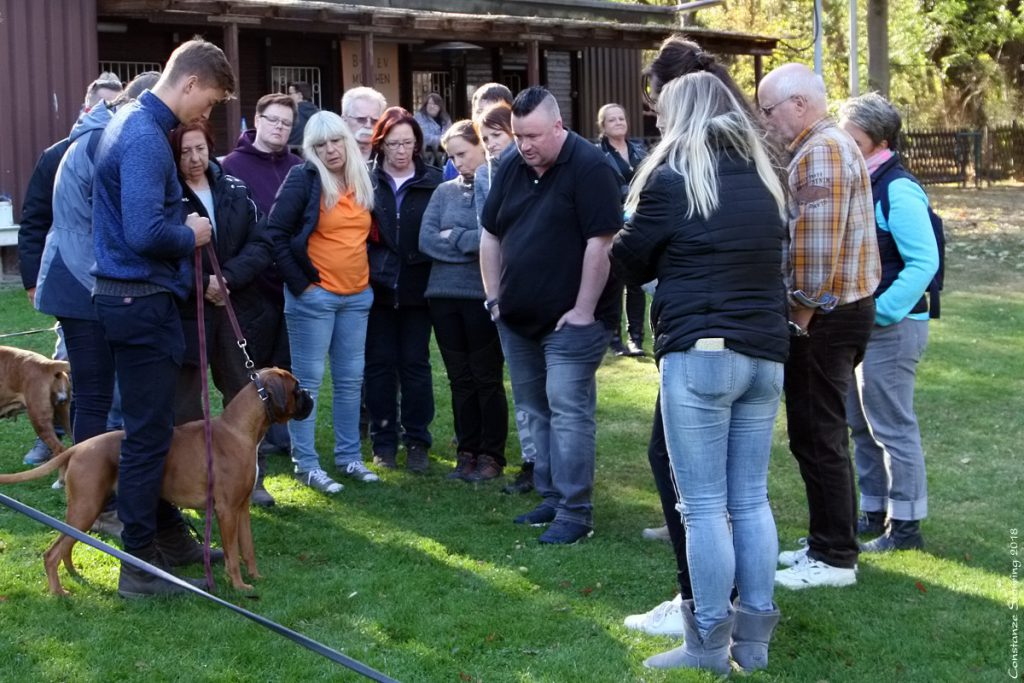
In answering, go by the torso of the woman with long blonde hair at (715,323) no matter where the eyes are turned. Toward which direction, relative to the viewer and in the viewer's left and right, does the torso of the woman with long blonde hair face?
facing away from the viewer and to the left of the viewer

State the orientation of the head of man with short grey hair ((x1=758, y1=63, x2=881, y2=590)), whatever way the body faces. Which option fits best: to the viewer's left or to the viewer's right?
to the viewer's left

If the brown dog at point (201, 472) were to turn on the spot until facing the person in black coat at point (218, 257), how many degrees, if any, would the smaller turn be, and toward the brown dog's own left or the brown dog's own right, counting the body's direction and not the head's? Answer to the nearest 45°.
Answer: approximately 90° to the brown dog's own left

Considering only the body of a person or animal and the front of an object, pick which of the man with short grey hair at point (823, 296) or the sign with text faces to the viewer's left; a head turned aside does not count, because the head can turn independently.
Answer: the man with short grey hair

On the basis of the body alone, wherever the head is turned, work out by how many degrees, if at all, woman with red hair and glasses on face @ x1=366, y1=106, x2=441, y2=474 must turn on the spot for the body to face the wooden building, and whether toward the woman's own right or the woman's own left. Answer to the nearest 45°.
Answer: approximately 180°

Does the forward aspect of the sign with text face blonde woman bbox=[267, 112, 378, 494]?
yes

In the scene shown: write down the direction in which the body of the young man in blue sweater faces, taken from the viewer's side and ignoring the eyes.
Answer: to the viewer's right
